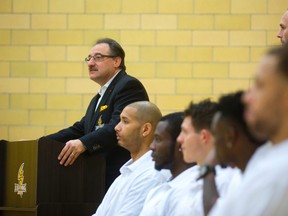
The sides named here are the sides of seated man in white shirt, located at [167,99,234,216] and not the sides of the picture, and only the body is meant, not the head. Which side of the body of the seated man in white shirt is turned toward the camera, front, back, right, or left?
left

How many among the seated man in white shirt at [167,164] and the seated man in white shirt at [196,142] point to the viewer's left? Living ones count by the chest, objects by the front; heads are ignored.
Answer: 2

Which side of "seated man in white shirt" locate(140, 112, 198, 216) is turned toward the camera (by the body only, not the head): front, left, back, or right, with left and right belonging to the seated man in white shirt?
left

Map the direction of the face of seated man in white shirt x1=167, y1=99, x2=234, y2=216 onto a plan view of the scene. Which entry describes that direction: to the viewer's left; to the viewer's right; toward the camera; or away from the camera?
to the viewer's left

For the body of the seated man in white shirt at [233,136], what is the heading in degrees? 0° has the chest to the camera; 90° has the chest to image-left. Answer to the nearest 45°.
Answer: approximately 90°

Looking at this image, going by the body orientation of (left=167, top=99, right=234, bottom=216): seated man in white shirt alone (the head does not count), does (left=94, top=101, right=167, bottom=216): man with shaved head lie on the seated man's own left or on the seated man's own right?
on the seated man's own right

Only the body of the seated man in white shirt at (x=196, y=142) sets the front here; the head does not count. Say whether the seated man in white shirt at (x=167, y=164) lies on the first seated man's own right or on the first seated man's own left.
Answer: on the first seated man's own right

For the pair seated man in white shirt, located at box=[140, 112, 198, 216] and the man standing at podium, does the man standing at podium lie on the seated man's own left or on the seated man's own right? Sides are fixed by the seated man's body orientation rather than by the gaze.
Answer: on the seated man's own right

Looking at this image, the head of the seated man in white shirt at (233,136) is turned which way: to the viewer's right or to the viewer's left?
to the viewer's left
